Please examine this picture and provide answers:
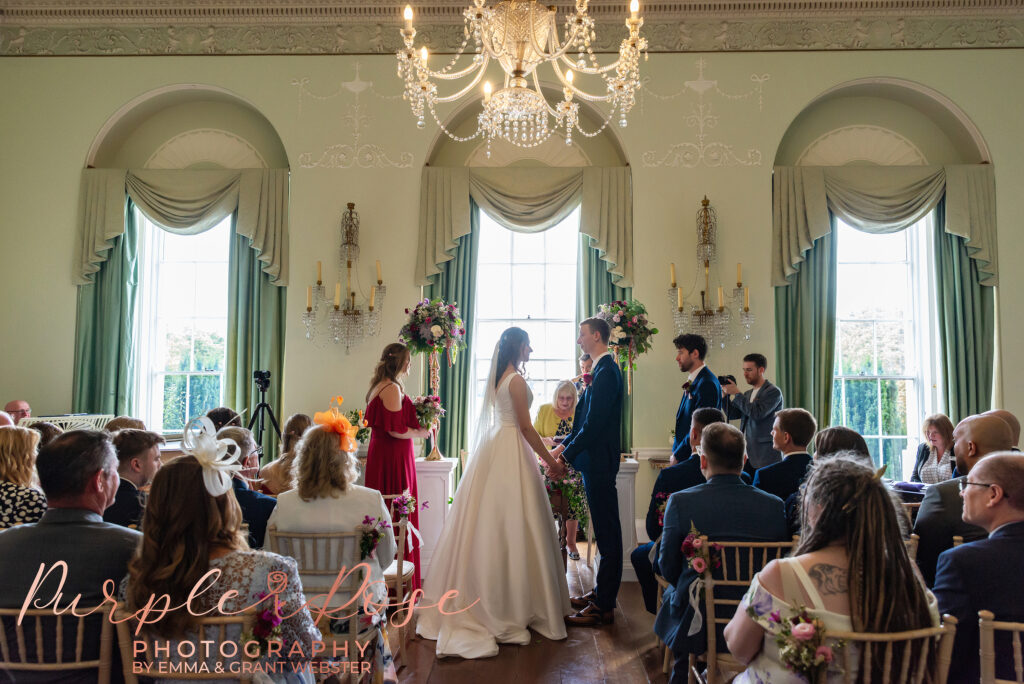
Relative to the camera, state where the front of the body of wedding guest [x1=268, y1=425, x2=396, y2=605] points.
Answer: away from the camera

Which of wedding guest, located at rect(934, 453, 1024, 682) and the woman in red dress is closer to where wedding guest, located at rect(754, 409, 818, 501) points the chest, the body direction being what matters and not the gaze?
the woman in red dress

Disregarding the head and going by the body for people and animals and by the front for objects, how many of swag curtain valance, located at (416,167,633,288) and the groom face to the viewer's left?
1

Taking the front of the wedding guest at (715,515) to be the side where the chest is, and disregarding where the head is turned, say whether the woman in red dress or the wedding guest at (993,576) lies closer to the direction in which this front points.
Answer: the woman in red dress

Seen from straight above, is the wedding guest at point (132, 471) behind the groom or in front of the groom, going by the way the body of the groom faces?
in front

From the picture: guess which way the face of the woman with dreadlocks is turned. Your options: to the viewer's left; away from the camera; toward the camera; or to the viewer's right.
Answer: away from the camera

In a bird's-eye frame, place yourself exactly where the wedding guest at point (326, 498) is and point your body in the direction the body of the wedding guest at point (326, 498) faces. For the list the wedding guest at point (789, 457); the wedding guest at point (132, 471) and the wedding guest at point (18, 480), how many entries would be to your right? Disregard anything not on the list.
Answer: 1

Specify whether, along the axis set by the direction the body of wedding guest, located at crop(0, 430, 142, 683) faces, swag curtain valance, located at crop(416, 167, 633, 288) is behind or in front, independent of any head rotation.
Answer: in front

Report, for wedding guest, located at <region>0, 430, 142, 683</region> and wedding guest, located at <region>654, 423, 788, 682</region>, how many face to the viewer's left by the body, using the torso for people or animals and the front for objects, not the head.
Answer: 0

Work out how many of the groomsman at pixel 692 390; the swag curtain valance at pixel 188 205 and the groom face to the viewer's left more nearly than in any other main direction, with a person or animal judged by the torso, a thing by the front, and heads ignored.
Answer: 2

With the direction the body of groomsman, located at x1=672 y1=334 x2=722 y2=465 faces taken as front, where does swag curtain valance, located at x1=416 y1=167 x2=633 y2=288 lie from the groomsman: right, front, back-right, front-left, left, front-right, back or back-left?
front-right

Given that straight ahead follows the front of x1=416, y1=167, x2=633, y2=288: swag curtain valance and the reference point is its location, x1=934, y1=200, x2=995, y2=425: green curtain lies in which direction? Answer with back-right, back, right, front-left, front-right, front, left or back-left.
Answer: left

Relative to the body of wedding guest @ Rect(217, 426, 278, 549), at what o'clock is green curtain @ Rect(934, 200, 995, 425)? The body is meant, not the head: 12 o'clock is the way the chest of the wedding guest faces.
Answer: The green curtain is roughly at 1 o'clock from the wedding guest.
